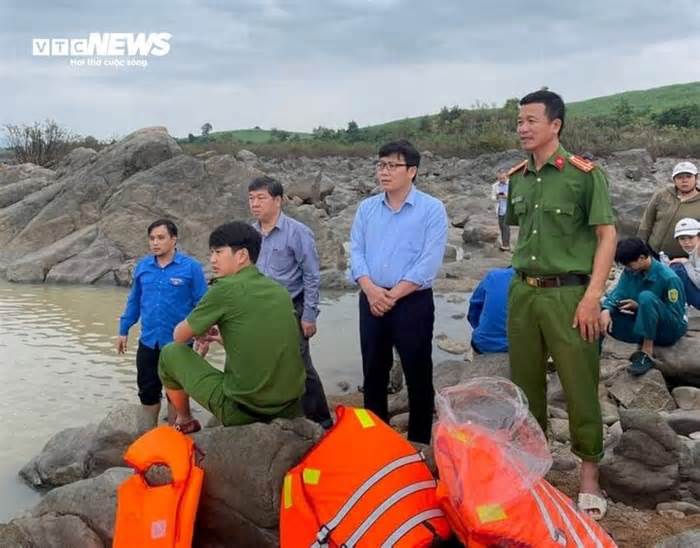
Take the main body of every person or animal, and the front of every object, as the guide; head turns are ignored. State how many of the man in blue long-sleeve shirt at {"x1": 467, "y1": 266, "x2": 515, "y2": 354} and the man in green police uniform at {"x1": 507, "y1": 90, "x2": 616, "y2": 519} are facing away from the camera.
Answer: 1

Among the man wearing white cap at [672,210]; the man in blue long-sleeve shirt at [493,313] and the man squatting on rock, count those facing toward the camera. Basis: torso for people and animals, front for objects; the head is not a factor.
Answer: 1

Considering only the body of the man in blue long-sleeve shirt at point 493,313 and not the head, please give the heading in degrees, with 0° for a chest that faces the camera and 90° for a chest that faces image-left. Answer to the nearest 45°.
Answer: approximately 180°

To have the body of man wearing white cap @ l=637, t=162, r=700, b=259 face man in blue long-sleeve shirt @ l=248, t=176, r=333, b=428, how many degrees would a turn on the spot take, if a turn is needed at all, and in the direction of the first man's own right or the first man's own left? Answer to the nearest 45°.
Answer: approximately 45° to the first man's own right

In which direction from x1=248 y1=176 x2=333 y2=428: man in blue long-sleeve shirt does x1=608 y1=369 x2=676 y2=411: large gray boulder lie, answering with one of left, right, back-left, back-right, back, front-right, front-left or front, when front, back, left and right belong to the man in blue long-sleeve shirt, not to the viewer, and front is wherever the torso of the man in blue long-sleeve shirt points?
back-left

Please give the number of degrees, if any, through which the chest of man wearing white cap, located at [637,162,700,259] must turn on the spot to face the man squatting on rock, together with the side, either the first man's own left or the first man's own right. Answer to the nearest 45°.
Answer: approximately 45° to the first man's own right

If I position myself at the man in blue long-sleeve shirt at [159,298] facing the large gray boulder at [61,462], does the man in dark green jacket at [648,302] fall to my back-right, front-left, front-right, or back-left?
back-left

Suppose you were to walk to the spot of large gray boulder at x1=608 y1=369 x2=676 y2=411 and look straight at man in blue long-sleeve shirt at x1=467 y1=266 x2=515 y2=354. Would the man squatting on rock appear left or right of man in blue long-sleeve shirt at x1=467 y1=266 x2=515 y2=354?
left

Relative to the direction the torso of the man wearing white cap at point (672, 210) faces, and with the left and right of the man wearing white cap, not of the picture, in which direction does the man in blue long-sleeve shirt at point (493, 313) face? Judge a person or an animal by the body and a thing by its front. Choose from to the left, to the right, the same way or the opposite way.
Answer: the opposite way

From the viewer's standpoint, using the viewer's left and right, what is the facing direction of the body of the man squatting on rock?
facing away from the viewer and to the left of the viewer

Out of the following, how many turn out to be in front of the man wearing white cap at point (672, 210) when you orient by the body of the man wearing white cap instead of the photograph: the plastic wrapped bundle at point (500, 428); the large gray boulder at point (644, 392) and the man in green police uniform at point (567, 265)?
3

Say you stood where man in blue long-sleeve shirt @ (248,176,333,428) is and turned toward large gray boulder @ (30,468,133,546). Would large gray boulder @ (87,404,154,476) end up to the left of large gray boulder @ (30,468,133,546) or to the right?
right

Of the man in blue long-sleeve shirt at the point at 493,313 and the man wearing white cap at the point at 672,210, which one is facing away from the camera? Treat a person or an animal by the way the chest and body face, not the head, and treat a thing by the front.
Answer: the man in blue long-sleeve shirt
